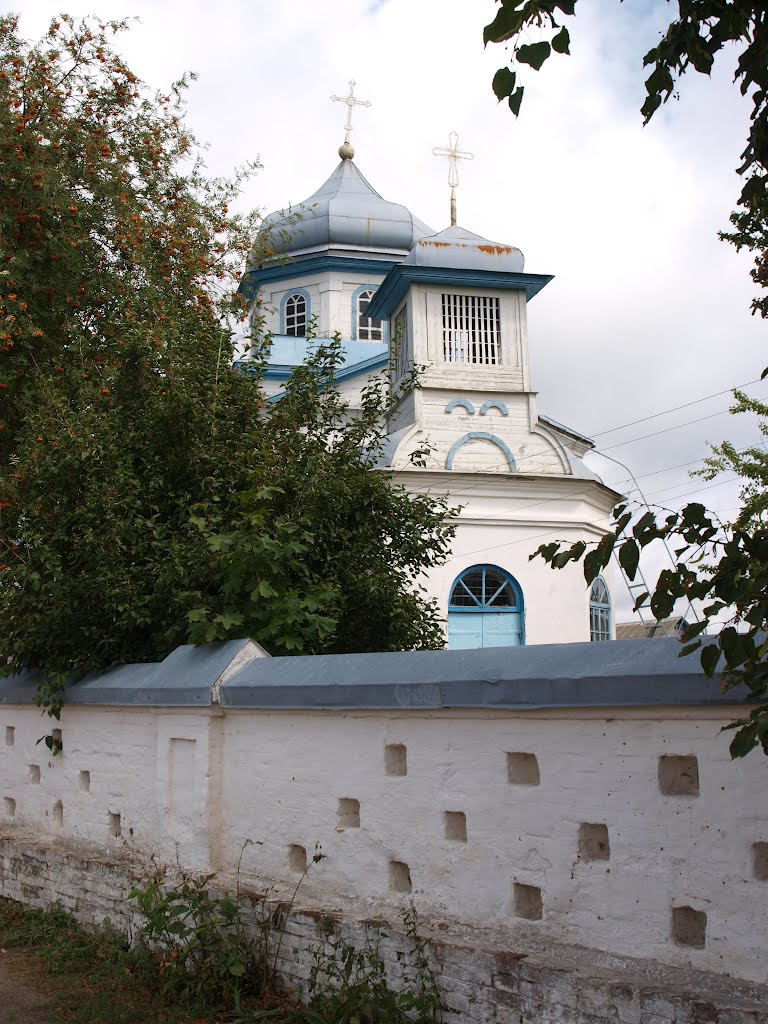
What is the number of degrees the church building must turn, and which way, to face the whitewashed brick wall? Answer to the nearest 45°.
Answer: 0° — it already faces it

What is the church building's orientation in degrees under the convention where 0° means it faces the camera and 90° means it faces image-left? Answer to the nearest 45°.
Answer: approximately 0°

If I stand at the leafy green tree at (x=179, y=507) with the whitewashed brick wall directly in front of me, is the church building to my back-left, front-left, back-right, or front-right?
back-left
